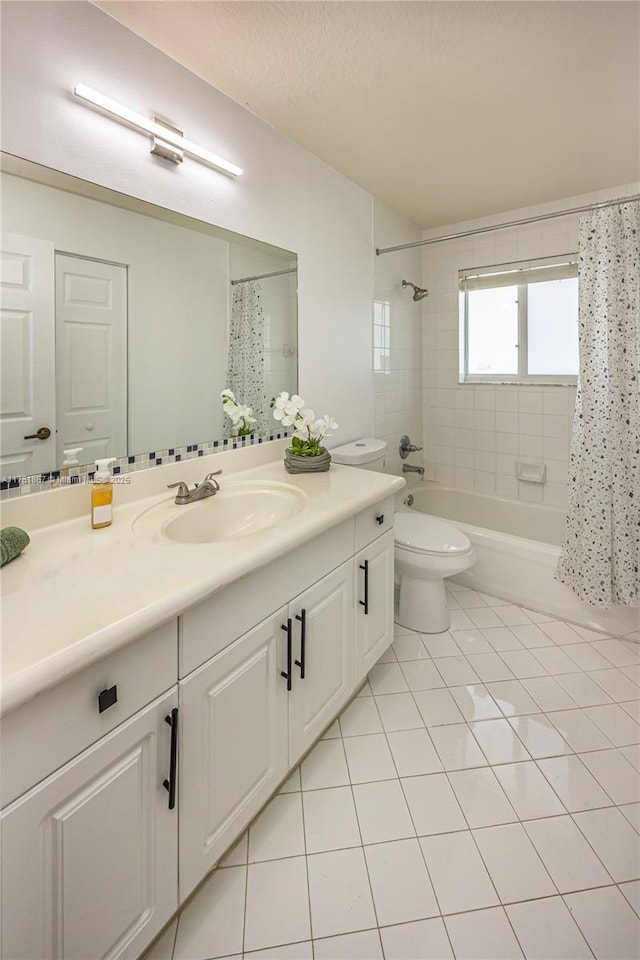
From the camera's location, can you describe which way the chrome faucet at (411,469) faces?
facing to the right of the viewer

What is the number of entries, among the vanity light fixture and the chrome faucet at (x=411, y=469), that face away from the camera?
0

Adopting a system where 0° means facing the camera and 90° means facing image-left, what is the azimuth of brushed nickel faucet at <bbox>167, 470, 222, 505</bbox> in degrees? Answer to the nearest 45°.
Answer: approximately 315°

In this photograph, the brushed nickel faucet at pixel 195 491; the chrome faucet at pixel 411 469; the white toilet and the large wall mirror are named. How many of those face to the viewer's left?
0

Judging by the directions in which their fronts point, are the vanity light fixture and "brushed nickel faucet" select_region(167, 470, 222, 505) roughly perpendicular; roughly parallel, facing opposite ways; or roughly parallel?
roughly parallel

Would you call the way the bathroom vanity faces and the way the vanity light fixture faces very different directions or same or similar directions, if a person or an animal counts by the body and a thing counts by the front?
same or similar directions

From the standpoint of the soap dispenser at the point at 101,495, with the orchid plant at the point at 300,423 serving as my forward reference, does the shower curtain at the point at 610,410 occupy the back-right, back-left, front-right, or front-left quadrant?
front-right

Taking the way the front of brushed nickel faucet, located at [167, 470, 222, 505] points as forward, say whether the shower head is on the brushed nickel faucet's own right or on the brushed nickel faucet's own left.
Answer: on the brushed nickel faucet's own left

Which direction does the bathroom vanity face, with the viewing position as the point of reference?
facing the viewer and to the right of the viewer

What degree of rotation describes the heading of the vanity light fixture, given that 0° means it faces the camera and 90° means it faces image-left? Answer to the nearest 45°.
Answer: approximately 315°
